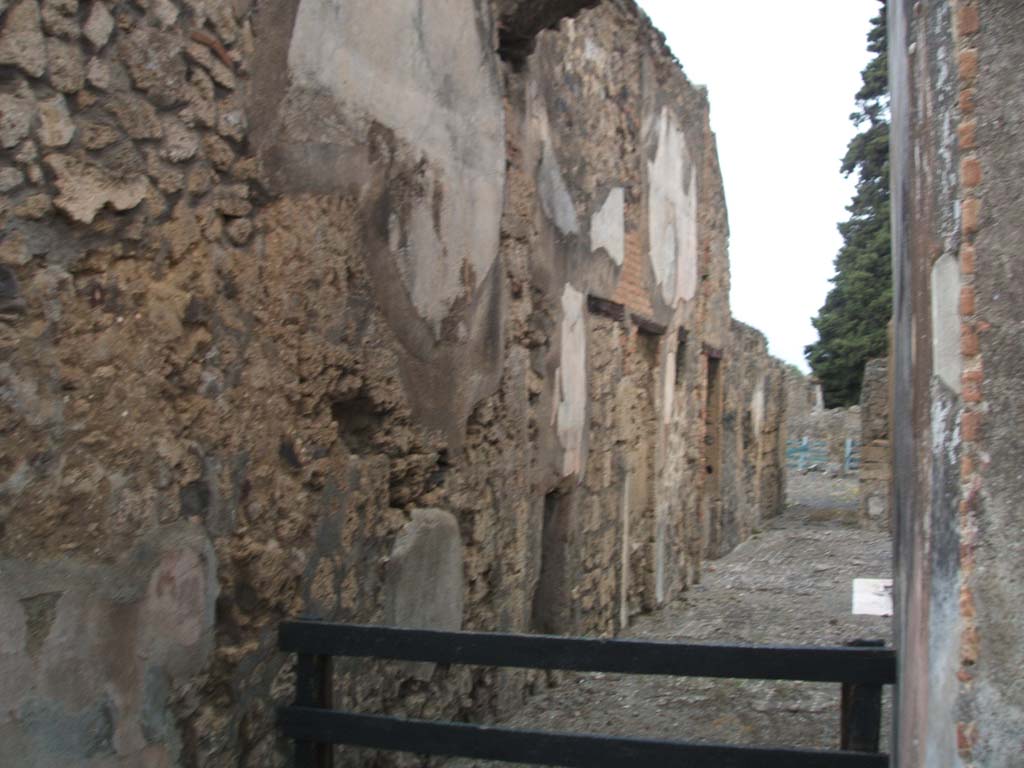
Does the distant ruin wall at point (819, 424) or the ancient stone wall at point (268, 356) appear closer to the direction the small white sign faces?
the ancient stone wall

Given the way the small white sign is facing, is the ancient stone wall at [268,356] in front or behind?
in front

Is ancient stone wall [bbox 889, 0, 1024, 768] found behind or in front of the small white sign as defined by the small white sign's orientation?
in front

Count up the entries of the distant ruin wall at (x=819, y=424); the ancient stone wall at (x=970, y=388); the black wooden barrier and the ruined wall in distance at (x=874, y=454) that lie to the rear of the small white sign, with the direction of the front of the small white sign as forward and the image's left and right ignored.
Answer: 2

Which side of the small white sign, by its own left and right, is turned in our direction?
front

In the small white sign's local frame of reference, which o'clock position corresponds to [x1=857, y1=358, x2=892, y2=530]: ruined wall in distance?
The ruined wall in distance is roughly at 6 o'clock from the small white sign.

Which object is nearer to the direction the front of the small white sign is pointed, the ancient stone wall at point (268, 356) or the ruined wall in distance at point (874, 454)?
the ancient stone wall

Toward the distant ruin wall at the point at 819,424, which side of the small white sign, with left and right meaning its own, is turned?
back

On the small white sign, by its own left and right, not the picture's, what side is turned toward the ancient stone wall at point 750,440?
back

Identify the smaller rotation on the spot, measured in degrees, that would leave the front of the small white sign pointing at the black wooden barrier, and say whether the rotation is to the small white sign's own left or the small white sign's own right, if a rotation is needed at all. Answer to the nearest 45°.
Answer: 0° — it already faces it
